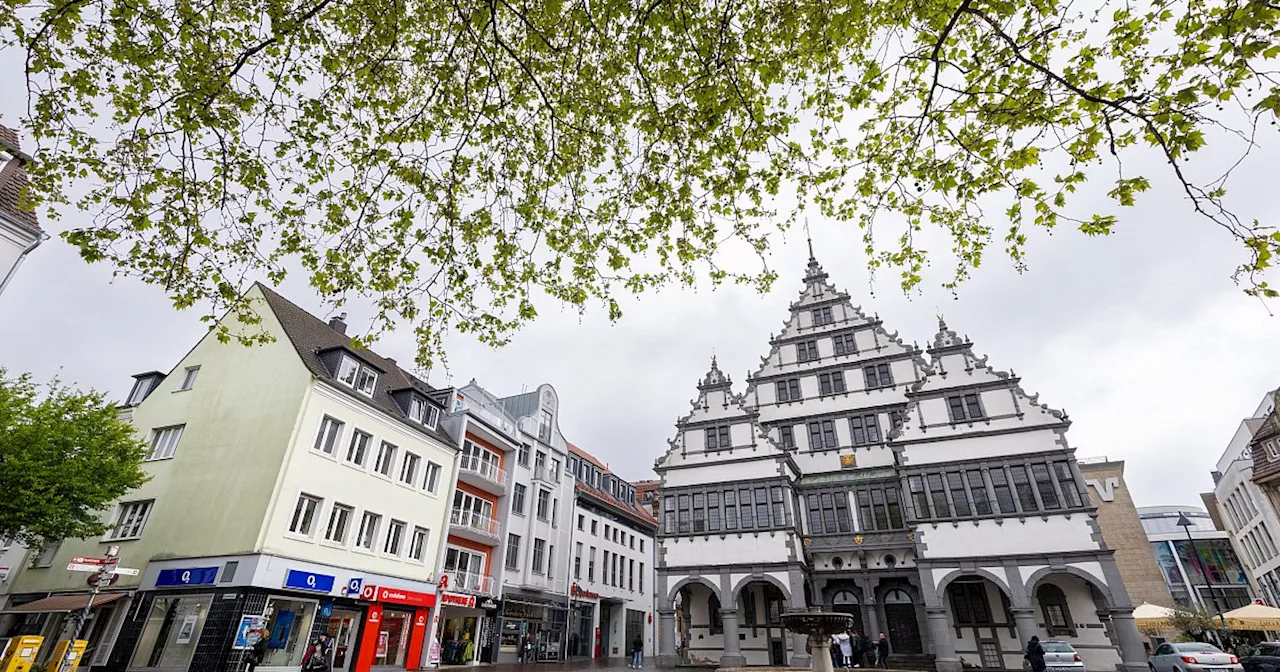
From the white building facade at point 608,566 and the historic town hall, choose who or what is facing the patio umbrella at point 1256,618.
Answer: the white building facade

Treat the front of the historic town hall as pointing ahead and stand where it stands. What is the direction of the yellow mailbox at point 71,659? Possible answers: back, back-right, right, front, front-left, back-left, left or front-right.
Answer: front-right

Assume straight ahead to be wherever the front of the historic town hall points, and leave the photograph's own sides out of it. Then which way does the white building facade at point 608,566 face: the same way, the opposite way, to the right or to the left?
to the left

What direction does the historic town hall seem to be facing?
toward the camera

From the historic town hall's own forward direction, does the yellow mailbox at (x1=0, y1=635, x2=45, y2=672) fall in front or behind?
in front

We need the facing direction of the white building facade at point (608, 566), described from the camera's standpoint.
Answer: facing the viewer and to the right of the viewer

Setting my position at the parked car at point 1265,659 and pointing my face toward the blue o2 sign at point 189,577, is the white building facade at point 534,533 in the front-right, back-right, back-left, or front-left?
front-right

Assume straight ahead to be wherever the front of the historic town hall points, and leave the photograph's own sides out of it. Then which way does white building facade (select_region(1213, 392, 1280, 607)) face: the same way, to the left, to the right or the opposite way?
to the right

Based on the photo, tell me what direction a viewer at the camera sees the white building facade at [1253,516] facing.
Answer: facing the viewer and to the left of the viewer

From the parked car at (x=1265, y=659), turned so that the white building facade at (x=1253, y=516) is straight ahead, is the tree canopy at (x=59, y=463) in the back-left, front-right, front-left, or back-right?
back-left

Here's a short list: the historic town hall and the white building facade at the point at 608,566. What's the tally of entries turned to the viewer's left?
0

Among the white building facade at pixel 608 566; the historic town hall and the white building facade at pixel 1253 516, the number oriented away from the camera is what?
0

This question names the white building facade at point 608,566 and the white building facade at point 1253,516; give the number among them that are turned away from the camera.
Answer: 0

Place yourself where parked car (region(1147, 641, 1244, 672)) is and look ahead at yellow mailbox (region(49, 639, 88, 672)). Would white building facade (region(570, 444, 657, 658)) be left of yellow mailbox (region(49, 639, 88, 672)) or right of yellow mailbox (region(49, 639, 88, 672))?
right

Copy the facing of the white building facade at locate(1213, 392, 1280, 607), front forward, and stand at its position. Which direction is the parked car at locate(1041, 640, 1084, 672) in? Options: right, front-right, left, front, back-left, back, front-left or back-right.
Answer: front-left

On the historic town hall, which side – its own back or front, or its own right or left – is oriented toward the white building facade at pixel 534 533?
right

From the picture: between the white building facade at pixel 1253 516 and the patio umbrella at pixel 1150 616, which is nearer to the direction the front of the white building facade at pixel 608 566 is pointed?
the patio umbrella

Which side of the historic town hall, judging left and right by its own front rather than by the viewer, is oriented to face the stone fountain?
front

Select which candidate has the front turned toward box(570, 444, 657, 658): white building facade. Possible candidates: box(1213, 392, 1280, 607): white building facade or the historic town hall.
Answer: box(1213, 392, 1280, 607): white building facade

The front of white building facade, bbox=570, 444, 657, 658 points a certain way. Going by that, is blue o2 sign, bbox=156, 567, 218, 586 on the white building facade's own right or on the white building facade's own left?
on the white building facade's own right
